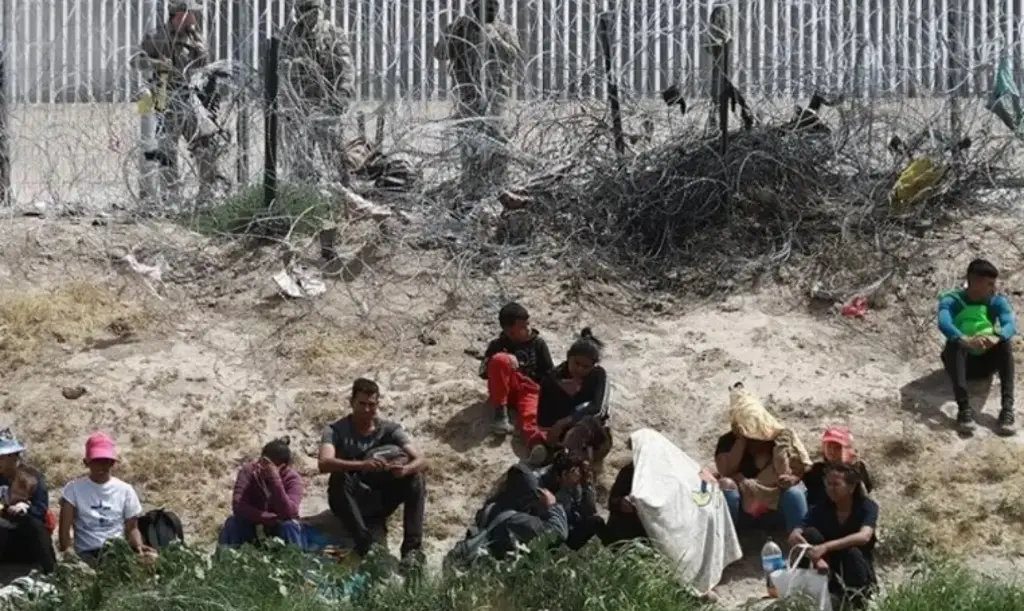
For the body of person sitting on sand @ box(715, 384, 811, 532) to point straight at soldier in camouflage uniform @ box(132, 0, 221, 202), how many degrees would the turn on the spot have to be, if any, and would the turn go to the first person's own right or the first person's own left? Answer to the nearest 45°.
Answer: approximately 135° to the first person's own right

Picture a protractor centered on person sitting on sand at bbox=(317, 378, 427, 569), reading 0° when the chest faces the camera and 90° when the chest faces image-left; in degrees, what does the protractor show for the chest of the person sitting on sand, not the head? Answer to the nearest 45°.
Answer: approximately 0°

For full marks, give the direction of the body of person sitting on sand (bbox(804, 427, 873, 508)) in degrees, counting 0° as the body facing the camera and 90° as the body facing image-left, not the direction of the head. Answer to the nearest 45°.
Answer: approximately 0°

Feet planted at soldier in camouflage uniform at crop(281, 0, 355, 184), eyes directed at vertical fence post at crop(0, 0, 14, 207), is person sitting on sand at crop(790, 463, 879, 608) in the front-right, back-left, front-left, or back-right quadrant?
back-left

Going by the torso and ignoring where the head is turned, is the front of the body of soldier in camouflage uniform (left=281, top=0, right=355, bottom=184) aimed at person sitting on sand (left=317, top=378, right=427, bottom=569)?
yes

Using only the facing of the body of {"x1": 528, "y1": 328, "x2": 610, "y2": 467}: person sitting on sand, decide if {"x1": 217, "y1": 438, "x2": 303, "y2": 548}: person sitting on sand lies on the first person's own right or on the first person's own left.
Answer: on the first person's own right
